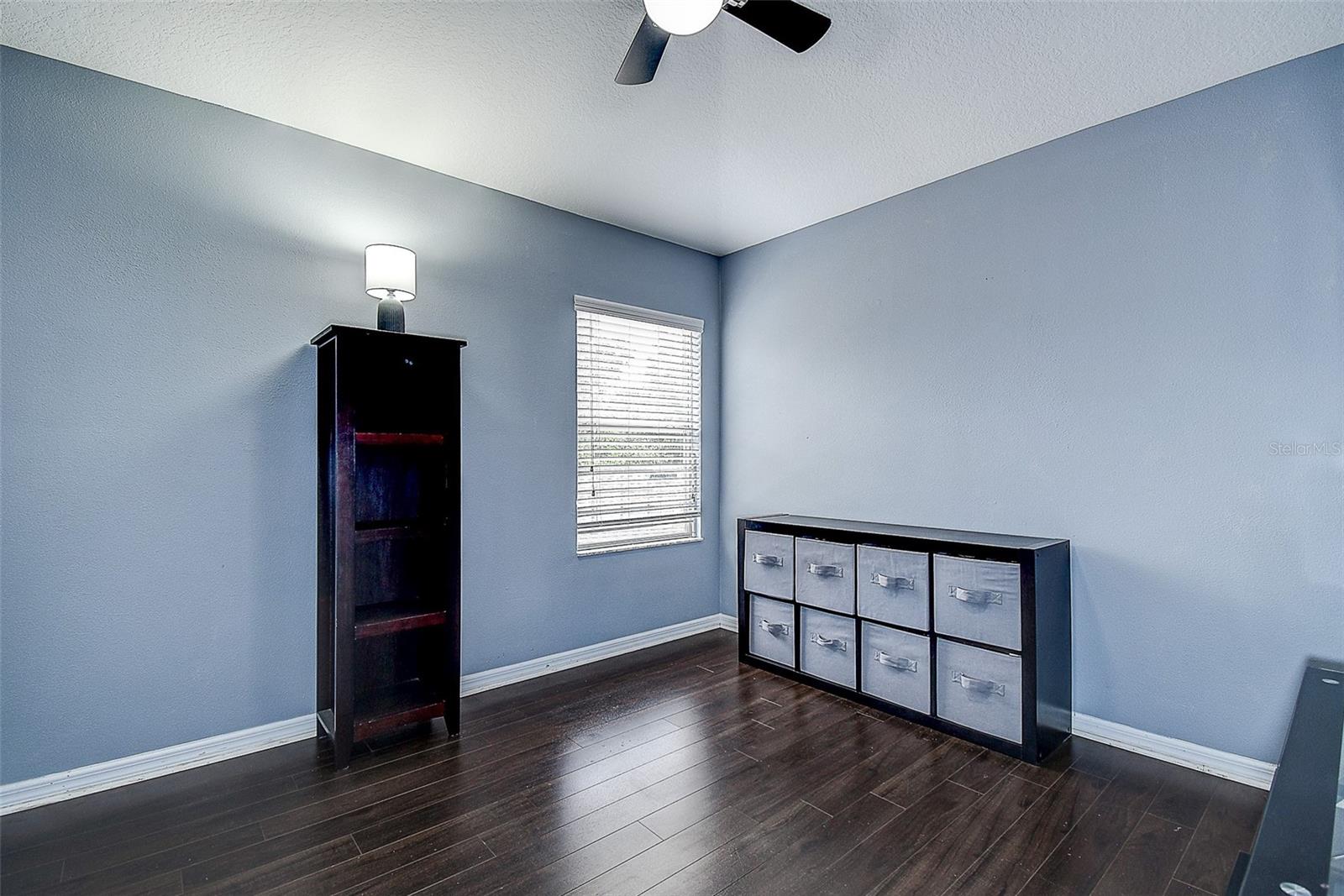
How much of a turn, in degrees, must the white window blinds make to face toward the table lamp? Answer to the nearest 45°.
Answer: approximately 90° to its right

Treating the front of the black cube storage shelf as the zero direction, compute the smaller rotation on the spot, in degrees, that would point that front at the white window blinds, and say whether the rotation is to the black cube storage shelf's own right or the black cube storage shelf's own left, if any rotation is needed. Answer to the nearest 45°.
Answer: approximately 45° to the black cube storage shelf's own right

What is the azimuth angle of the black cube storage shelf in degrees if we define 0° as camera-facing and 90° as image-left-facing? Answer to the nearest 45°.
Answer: approximately 45°

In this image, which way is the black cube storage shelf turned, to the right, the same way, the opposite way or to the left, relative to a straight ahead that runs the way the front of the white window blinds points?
to the right

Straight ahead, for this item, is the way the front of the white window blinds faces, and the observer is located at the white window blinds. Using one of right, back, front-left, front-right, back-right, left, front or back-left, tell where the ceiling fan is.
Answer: front-right

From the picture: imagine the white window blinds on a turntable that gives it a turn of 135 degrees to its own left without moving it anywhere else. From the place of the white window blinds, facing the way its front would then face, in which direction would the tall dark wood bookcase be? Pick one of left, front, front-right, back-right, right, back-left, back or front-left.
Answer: back-left

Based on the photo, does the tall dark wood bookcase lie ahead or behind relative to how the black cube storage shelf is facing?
ahead

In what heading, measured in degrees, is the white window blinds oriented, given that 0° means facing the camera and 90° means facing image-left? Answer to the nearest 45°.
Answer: approximately 315°

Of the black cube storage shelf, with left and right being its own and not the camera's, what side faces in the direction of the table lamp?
front

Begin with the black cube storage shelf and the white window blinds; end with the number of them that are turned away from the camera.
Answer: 0

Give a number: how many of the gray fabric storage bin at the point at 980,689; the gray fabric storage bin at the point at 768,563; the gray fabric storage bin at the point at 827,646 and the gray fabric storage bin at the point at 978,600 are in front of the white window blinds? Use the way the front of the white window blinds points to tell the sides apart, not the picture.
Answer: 4
